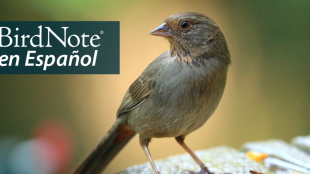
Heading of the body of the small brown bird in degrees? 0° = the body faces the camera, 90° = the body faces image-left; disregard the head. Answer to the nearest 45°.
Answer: approximately 315°
